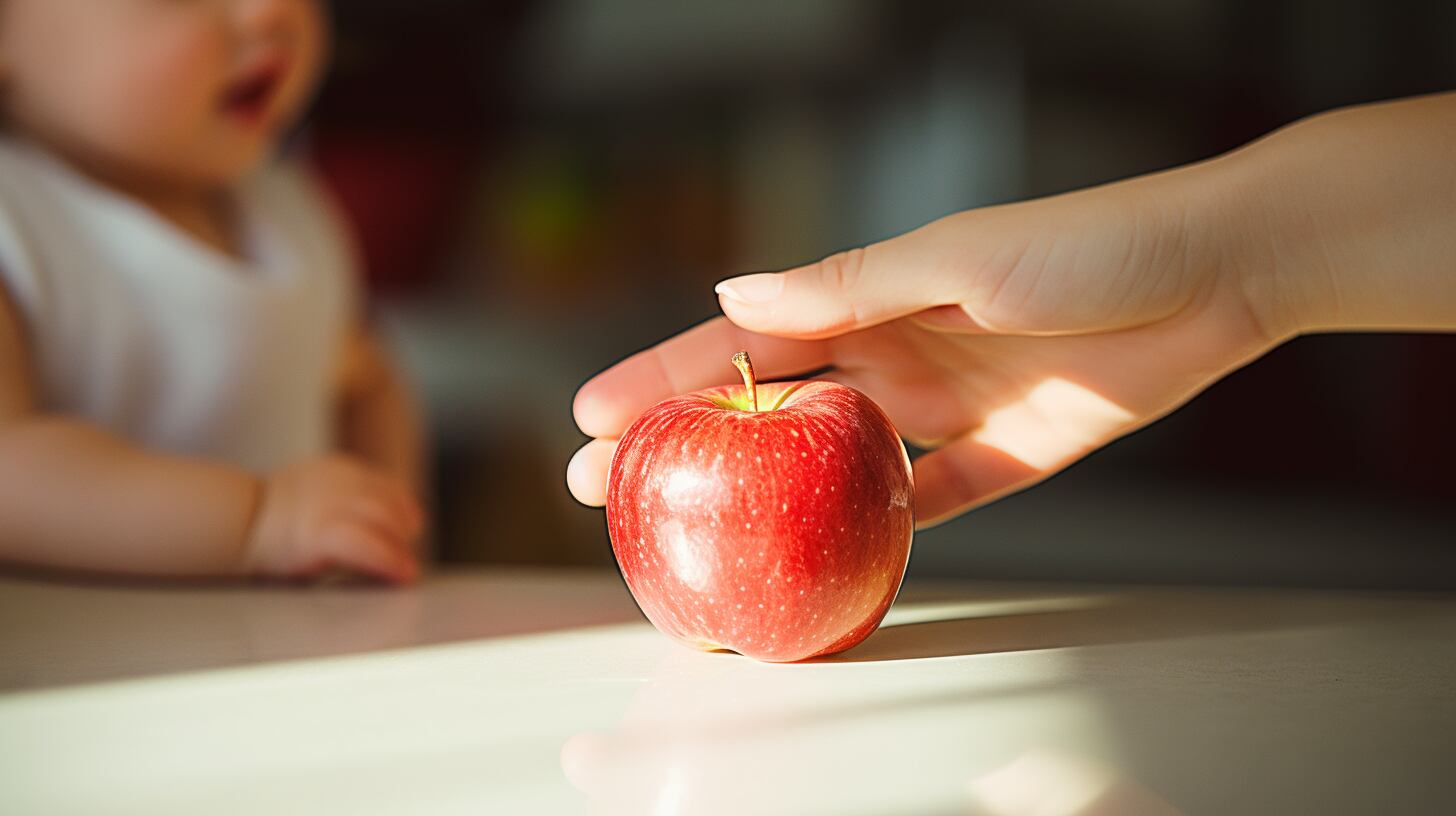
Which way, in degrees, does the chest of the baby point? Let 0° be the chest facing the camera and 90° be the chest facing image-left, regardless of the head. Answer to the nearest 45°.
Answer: approximately 315°
